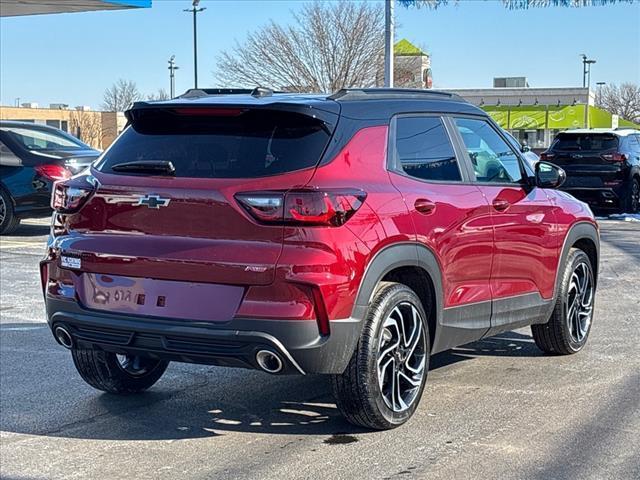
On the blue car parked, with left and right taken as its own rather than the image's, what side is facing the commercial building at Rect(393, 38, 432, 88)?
right

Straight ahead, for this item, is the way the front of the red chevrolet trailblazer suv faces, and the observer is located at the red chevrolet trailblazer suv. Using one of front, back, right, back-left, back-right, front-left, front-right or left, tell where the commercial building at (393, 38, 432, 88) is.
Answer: front-left

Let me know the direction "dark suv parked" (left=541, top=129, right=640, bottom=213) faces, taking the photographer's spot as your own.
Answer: facing away from the viewer and to the right of the viewer

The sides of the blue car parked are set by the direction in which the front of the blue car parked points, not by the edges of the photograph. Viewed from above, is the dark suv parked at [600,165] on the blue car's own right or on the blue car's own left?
on the blue car's own right

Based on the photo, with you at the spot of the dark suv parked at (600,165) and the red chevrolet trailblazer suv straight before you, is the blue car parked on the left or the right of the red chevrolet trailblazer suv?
right

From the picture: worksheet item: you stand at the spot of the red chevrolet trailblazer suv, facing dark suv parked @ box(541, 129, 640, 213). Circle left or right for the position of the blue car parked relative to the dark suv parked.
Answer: left

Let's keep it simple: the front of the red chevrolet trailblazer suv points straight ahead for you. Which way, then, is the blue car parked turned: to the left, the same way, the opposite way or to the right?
to the left

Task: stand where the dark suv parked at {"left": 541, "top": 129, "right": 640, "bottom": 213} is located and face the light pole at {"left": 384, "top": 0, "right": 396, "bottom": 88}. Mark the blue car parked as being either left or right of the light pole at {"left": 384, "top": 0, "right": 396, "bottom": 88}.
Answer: left

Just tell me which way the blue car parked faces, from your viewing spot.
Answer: facing away from the viewer and to the left of the viewer

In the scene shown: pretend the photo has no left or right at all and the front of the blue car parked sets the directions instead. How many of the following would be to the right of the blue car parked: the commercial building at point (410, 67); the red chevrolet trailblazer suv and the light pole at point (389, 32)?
2

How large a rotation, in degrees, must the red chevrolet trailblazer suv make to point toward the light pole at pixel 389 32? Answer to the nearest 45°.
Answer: approximately 45° to its left

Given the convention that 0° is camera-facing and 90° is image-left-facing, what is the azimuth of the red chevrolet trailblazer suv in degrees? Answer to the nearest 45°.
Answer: approximately 225°

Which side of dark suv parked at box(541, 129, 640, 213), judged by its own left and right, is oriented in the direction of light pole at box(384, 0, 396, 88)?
left
